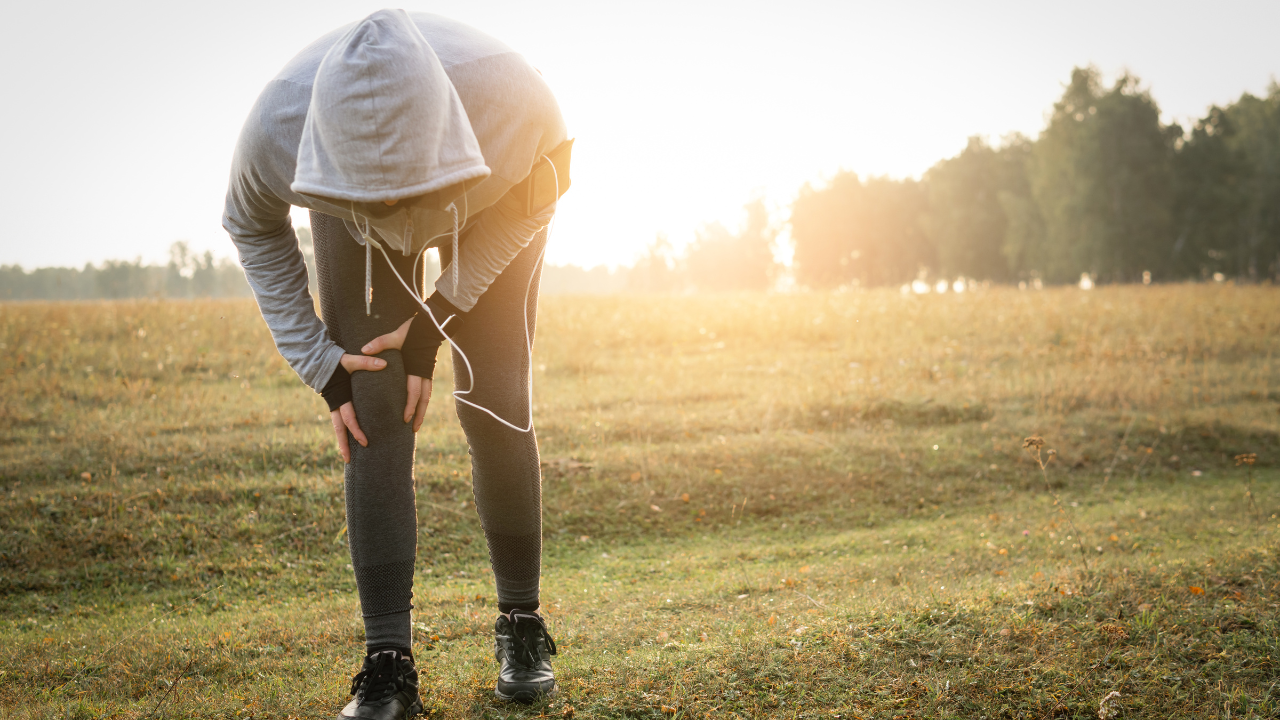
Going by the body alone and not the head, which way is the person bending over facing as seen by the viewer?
toward the camera
